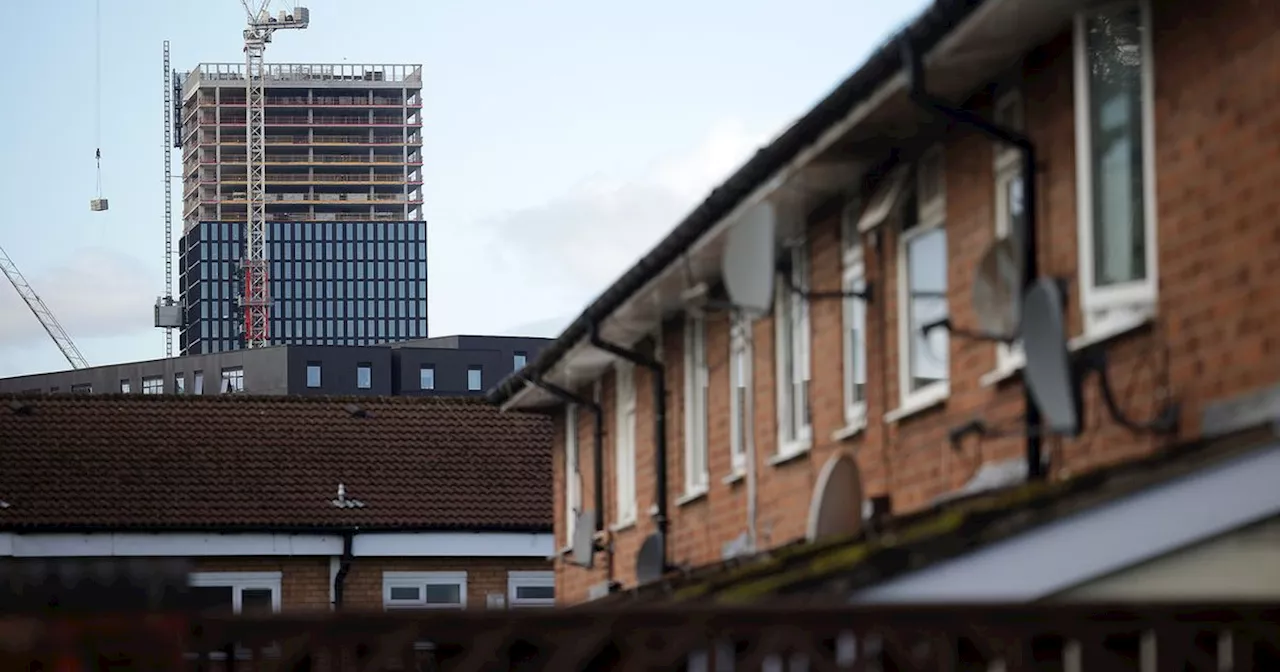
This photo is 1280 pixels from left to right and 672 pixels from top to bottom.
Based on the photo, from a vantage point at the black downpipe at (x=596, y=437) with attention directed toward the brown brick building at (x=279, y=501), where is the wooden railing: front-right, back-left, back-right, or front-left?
back-left

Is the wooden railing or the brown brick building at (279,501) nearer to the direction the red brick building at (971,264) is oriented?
the wooden railing

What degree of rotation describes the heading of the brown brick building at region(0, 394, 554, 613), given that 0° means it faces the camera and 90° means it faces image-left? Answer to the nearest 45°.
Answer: approximately 0°

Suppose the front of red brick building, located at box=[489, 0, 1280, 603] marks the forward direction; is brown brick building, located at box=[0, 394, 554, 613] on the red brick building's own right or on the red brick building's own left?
on the red brick building's own right

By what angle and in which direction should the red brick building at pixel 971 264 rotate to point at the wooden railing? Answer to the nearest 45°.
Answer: approximately 45° to its left

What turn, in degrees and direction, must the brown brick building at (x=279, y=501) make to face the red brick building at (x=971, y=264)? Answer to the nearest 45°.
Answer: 0° — it already faces it

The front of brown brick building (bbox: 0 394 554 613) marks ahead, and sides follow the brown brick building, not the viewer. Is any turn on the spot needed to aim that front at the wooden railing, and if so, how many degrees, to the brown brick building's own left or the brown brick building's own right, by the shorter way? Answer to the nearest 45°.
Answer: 0° — it already faces it
